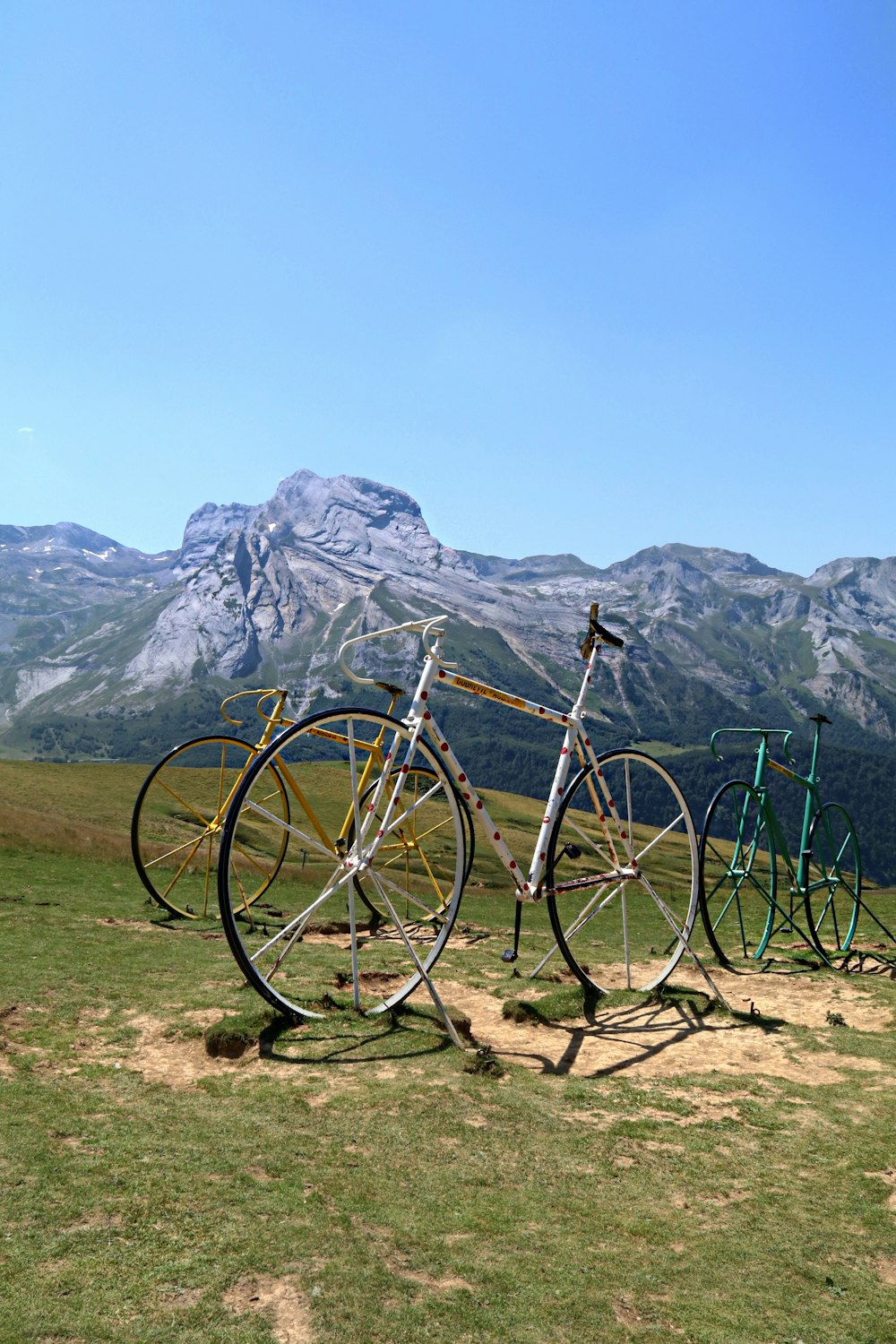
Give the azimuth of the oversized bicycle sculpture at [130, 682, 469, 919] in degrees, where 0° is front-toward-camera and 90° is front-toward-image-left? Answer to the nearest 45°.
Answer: approximately 45°

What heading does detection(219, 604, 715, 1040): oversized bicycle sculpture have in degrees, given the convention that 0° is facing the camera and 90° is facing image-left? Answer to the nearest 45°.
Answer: approximately 45°

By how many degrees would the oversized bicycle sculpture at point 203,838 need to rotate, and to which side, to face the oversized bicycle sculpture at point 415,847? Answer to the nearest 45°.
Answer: approximately 45° to its left

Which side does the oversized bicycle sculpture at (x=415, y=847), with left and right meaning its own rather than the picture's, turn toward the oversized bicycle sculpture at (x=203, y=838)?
right
